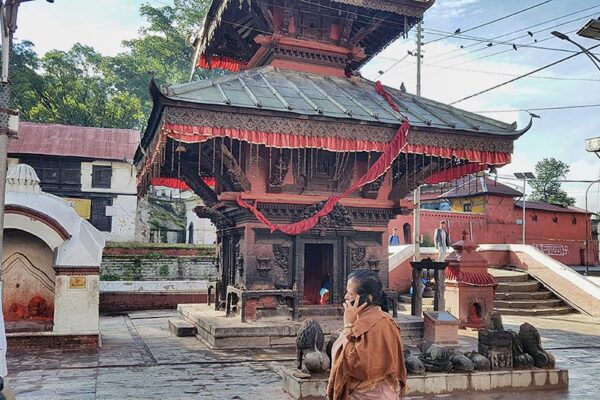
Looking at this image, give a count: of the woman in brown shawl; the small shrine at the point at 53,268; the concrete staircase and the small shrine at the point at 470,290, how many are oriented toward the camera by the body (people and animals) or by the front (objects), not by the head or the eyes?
3

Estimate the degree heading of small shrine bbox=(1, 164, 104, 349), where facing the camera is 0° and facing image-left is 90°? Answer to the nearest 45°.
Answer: approximately 0°

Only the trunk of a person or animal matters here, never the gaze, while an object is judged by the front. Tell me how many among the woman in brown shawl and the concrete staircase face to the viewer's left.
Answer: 1

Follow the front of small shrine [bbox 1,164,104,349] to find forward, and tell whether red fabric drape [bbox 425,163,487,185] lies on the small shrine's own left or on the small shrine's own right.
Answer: on the small shrine's own left

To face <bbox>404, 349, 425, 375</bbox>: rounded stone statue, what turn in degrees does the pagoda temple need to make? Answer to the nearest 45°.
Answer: approximately 45° to its left

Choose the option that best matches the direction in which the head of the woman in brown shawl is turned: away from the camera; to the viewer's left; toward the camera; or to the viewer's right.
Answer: to the viewer's left

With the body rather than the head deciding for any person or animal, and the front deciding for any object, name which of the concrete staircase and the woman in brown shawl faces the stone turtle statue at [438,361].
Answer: the concrete staircase
